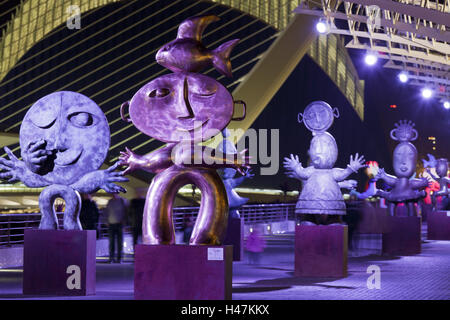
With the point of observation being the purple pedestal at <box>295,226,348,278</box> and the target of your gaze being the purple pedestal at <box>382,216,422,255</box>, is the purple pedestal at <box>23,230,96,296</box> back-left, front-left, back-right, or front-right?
back-left

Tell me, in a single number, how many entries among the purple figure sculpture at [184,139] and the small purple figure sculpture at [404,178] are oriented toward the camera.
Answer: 2

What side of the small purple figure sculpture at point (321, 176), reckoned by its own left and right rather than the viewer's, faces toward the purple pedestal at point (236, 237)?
right

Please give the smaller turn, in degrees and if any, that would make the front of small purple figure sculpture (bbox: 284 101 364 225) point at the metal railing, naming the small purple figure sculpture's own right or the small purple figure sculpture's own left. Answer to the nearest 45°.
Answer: approximately 90° to the small purple figure sculpture's own right

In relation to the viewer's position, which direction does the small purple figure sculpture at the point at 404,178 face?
facing the viewer

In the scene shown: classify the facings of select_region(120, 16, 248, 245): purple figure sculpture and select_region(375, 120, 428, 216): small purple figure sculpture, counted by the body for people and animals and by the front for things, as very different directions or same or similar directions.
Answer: same or similar directions

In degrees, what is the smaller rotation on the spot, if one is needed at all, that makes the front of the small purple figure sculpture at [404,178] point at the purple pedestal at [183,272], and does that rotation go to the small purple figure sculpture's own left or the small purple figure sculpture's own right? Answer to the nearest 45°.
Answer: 0° — it already faces it

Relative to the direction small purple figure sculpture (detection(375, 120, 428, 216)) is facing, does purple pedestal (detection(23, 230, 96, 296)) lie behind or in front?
in front

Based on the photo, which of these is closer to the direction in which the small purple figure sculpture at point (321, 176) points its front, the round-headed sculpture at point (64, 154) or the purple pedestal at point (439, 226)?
the round-headed sculpture

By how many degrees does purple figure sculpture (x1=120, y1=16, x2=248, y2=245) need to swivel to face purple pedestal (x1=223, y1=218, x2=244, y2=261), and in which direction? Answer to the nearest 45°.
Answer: approximately 180°

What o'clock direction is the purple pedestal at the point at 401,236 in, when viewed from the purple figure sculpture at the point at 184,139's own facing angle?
The purple pedestal is roughly at 7 o'clock from the purple figure sculpture.

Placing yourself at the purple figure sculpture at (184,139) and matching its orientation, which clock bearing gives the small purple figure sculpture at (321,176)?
The small purple figure sculpture is roughly at 7 o'clock from the purple figure sculpture.

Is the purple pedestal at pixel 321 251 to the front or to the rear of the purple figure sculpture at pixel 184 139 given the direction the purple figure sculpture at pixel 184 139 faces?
to the rear

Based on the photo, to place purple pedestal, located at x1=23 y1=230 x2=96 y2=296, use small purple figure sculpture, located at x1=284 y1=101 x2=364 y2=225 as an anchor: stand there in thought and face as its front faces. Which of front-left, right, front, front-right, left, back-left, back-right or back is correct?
front

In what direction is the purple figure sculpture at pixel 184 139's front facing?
toward the camera

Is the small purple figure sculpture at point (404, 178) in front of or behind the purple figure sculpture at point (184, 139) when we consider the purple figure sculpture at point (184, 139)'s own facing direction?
behind

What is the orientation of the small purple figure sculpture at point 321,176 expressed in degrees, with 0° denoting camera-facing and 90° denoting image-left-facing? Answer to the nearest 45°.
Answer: approximately 45°

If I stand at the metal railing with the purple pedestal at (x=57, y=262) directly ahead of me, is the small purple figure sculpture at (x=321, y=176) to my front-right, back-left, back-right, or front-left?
front-left
